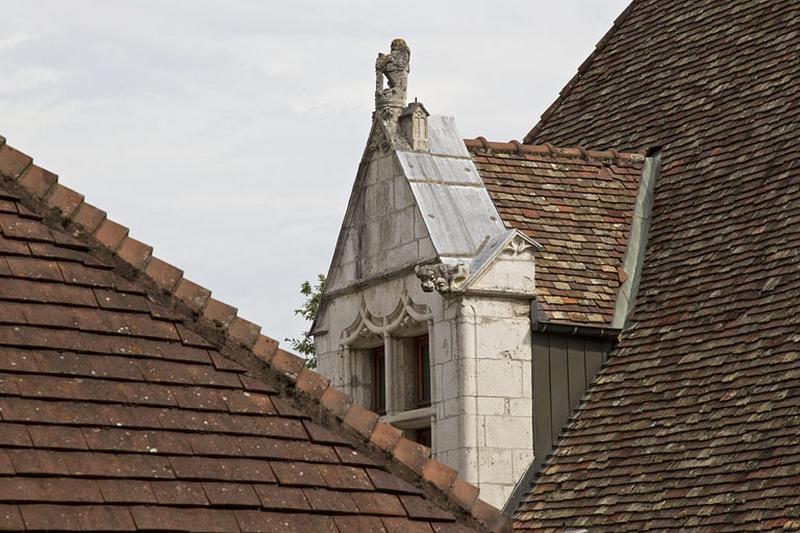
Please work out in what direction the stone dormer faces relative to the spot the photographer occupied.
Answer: facing the viewer and to the left of the viewer
